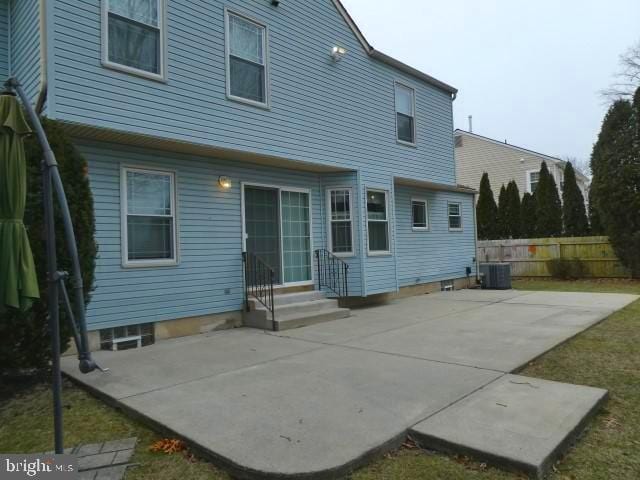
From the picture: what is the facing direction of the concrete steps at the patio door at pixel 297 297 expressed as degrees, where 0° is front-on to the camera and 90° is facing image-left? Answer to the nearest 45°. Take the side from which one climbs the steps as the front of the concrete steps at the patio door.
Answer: approximately 315°

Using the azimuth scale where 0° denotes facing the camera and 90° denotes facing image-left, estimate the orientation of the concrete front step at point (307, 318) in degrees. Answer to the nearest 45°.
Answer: approximately 315°

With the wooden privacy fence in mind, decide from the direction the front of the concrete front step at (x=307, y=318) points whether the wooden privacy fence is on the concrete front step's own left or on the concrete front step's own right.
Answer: on the concrete front step's own left

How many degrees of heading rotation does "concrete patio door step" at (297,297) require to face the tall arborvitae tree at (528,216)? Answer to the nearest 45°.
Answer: approximately 90° to its left

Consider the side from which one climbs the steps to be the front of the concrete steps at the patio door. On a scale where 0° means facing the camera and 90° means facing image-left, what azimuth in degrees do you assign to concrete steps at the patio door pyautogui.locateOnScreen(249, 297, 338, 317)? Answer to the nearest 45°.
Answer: approximately 315°

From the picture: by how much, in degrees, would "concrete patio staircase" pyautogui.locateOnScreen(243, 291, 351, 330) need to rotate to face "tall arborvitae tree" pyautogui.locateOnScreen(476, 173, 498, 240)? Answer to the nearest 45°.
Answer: approximately 90° to its left

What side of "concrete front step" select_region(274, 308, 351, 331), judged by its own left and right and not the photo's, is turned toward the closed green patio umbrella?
right

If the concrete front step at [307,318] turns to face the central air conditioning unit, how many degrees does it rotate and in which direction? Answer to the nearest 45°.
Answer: approximately 90° to its left

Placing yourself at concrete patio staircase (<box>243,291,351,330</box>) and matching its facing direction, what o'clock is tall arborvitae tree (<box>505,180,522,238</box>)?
The tall arborvitae tree is roughly at 9 o'clock from the concrete patio staircase.

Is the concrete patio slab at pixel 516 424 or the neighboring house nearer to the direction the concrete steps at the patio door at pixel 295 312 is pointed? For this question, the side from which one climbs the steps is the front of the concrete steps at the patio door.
the concrete patio slab
